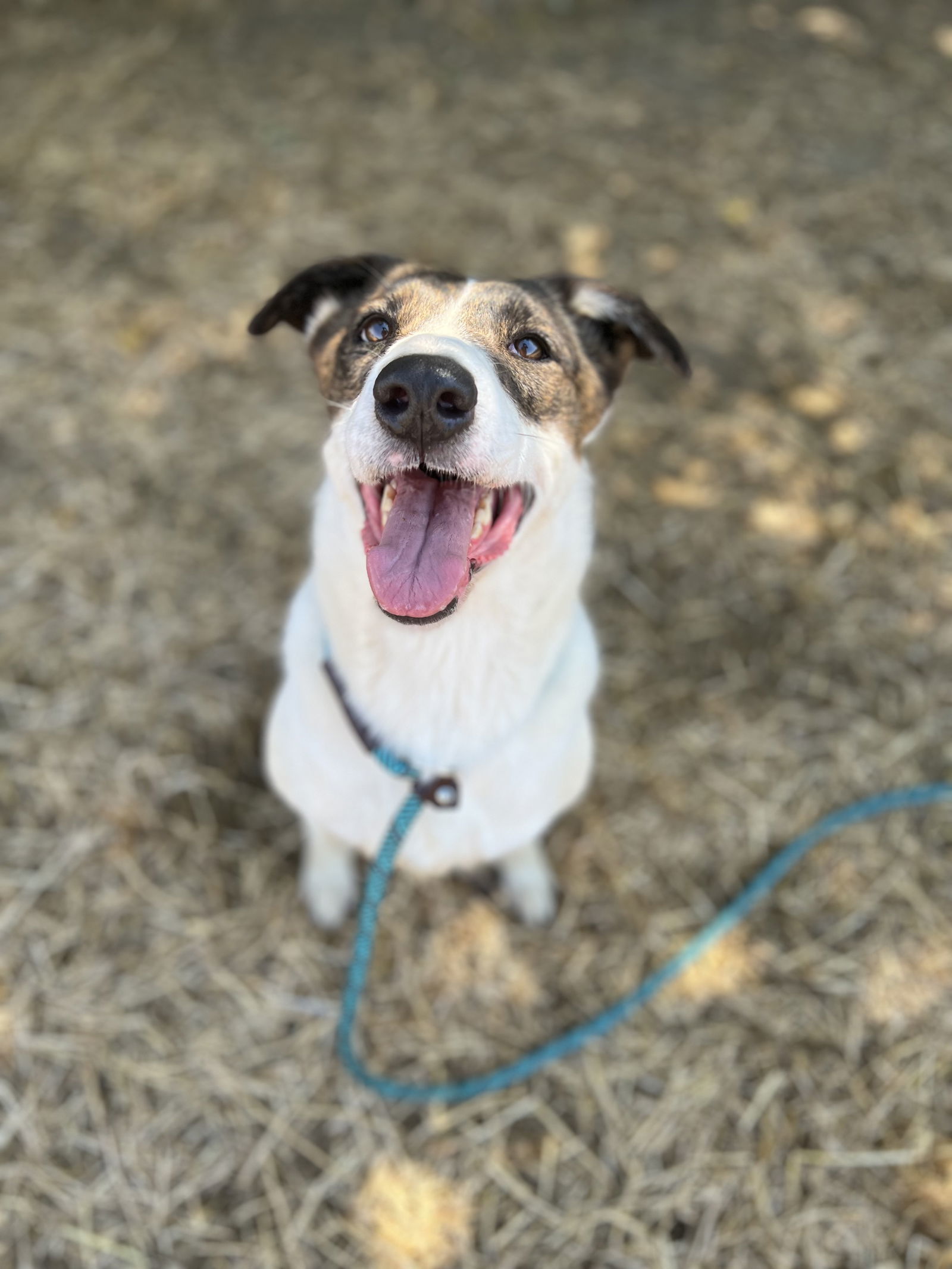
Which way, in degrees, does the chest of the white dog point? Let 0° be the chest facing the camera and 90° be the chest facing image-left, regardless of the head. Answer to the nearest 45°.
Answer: approximately 0°
